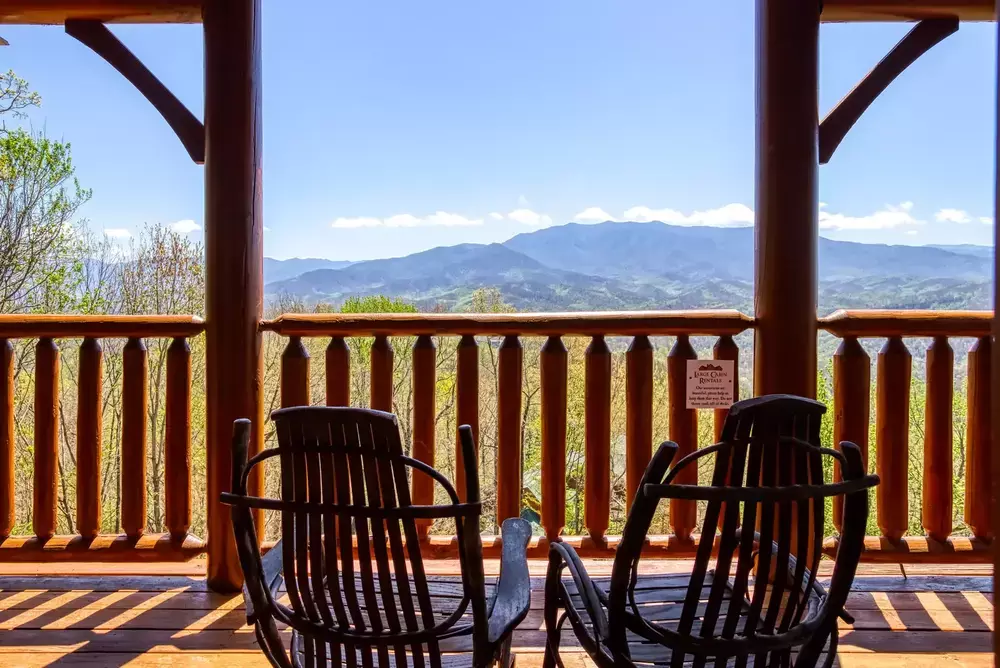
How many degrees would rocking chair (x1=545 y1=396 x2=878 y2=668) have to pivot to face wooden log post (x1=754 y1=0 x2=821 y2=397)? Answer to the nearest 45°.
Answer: approximately 45° to its right

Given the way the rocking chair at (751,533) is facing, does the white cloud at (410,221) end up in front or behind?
in front

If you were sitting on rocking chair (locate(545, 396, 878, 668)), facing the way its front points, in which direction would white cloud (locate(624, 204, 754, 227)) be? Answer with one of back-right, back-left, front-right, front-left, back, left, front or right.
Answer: front-right

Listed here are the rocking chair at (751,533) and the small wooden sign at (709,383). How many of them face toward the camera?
1

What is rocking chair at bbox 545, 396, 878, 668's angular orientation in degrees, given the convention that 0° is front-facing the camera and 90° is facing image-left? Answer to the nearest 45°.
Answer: approximately 135°

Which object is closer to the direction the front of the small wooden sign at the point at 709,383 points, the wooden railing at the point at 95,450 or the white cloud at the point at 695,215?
the wooden railing

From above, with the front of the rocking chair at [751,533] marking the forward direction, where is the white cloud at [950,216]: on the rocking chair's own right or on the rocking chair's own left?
on the rocking chair's own right

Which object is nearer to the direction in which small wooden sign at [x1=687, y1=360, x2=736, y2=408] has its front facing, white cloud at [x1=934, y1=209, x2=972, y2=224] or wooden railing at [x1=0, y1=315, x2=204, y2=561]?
the wooden railing

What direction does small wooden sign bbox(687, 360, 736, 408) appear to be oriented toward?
toward the camera

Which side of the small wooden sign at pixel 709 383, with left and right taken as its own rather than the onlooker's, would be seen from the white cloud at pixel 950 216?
back

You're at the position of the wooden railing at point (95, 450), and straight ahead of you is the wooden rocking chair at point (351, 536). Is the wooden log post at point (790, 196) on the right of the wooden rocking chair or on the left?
left

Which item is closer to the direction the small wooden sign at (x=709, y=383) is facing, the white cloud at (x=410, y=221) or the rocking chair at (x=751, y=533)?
the rocking chair

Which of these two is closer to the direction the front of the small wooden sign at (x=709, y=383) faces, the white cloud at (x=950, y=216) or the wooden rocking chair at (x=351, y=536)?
the wooden rocking chair
